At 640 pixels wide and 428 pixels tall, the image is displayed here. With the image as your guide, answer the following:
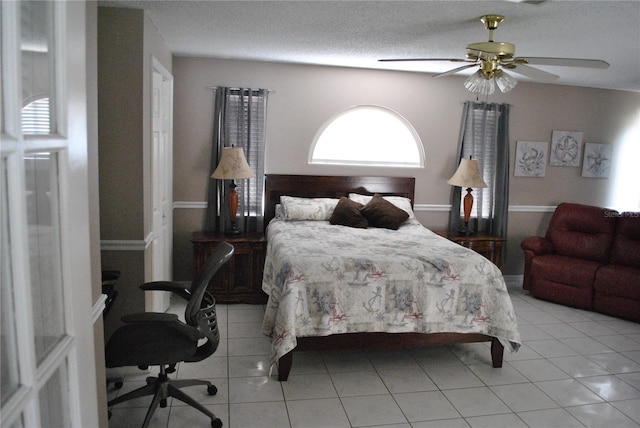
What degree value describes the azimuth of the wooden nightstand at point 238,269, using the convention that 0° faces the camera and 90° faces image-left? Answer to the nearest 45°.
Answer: approximately 0°

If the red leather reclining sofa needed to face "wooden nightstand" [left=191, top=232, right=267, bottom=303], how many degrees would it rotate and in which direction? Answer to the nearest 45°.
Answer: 0° — it already faces it

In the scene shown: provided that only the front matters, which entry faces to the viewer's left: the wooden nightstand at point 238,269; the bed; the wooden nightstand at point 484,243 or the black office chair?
the black office chair

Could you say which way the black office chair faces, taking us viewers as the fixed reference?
facing to the left of the viewer

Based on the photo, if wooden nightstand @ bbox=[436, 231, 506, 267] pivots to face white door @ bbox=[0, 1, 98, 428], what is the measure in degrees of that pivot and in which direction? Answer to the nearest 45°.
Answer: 0° — it already faces it

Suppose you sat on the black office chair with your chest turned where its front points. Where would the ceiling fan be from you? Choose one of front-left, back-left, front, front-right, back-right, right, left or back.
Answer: back

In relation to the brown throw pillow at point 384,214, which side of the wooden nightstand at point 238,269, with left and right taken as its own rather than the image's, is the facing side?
left

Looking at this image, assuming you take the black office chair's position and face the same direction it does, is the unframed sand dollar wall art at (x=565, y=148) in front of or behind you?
behind

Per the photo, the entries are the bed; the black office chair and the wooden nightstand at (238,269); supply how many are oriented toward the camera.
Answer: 2

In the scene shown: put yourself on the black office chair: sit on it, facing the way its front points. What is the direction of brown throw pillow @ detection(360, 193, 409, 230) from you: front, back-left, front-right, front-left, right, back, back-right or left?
back-right

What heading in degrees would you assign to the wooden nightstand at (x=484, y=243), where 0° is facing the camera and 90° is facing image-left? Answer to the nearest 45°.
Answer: approximately 0°
